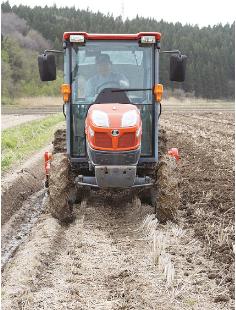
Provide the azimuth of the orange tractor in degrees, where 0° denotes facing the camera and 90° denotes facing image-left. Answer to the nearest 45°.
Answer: approximately 0°

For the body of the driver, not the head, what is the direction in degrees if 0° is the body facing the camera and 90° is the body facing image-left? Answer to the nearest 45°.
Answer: approximately 0°
